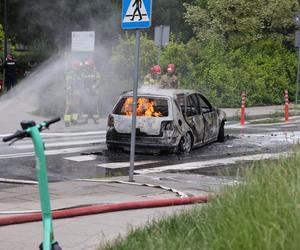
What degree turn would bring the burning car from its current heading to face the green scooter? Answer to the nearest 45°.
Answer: approximately 135° to its right

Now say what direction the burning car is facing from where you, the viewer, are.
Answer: facing away from the viewer and to the right of the viewer

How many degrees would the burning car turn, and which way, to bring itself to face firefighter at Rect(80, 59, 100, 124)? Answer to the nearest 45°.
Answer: approximately 45° to its left

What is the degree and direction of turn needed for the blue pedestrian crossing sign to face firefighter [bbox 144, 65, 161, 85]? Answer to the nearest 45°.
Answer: approximately 180°

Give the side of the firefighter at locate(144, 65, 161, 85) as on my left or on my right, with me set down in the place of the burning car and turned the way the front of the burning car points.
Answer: on my left

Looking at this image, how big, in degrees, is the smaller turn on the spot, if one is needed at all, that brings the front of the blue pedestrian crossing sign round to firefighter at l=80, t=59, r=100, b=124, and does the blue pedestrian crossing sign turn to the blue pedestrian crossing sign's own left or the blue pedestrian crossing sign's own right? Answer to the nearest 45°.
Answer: approximately 180°
